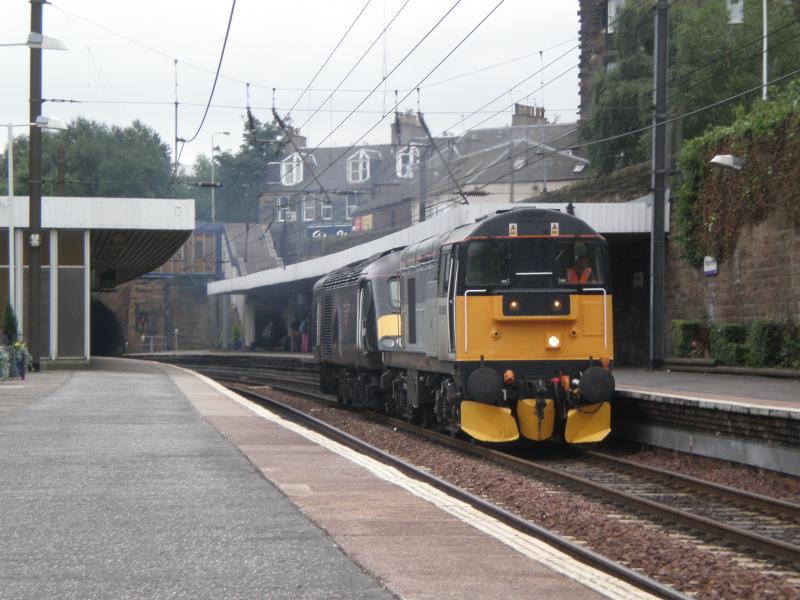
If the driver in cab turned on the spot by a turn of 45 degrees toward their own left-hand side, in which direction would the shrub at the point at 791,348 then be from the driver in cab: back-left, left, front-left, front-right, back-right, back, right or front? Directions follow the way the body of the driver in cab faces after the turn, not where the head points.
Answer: left

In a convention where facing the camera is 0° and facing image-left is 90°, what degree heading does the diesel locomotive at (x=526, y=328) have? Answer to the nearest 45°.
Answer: approximately 0°

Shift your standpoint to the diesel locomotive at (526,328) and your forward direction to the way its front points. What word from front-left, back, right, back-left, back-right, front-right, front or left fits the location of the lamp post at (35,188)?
back-right

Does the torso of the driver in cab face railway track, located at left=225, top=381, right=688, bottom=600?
yes

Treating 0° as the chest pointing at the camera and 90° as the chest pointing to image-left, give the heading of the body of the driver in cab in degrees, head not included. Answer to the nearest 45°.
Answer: approximately 0°

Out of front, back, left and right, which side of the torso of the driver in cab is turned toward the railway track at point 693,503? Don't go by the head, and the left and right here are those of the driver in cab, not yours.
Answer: front

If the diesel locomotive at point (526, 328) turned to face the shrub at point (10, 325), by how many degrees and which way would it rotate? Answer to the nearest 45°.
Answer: approximately 135° to its right

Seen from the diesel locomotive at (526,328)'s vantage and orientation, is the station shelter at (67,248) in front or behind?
behind
